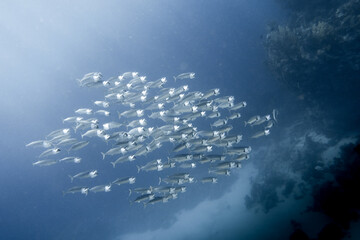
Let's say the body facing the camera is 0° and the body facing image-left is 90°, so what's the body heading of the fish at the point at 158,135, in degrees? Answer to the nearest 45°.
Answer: approximately 270°
